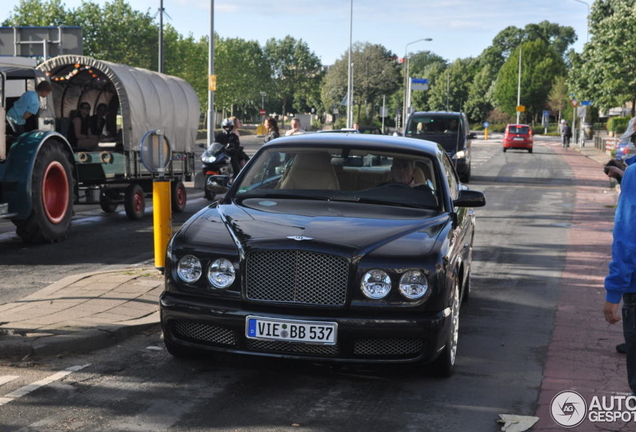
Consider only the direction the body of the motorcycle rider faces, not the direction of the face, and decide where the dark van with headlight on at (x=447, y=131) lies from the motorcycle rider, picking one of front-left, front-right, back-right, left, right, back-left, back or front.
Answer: back

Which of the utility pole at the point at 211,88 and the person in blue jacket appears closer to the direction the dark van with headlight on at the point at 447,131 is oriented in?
the person in blue jacket

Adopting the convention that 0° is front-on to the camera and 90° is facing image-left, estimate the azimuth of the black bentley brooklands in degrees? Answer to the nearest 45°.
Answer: approximately 0°

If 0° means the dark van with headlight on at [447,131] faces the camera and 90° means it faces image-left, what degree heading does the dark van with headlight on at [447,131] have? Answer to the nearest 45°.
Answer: approximately 0°

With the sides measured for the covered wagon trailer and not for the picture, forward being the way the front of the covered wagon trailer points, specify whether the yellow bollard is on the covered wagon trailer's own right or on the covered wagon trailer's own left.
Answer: on the covered wagon trailer's own left

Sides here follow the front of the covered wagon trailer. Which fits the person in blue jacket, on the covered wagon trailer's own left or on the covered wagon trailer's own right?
on the covered wagon trailer's own left
